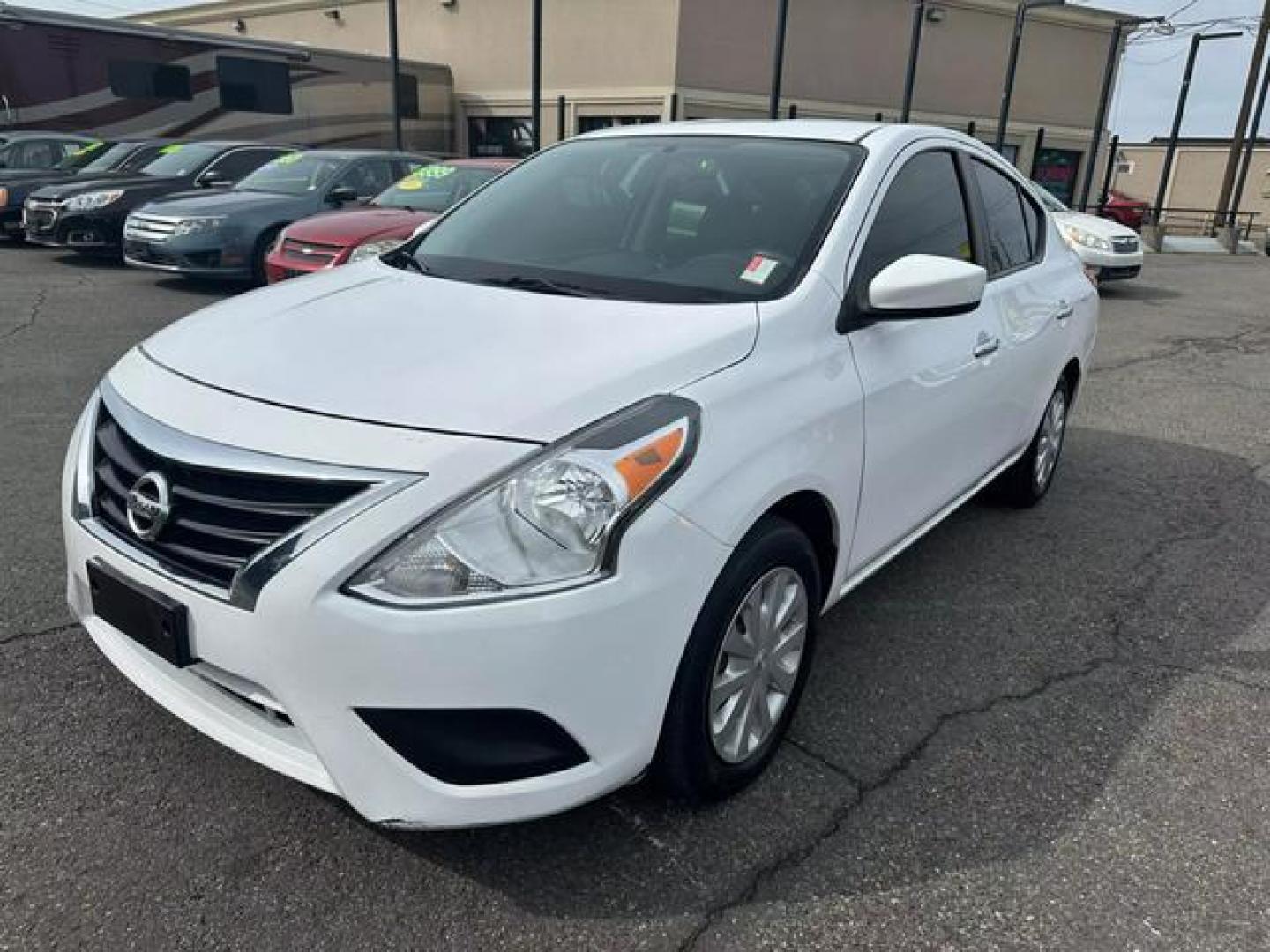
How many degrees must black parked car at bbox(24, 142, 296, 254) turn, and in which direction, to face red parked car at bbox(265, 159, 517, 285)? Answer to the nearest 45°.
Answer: approximately 90° to its left

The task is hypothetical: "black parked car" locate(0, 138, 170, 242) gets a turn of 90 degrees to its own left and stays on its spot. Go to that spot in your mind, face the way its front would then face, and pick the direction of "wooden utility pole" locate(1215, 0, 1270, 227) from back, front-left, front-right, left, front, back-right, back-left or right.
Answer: front-left

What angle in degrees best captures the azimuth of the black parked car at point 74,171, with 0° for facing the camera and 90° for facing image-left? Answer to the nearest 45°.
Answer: approximately 45°

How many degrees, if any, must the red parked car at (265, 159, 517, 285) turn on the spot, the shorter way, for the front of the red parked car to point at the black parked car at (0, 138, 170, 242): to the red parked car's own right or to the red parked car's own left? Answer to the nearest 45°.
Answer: approximately 90° to the red parked car's own right

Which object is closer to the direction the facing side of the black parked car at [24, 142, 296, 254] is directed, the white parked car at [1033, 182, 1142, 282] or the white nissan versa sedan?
the white nissan versa sedan

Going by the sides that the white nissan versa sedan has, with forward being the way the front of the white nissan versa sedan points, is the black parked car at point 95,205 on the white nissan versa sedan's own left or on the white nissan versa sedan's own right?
on the white nissan versa sedan's own right

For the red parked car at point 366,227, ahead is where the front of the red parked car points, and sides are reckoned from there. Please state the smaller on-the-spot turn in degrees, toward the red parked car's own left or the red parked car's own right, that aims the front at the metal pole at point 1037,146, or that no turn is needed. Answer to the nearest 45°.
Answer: approximately 180°

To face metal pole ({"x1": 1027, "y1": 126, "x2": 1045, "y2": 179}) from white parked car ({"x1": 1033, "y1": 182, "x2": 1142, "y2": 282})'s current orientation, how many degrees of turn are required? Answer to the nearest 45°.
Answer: approximately 135° to its left

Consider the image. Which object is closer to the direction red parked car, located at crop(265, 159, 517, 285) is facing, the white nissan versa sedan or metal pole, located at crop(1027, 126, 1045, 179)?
the white nissan versa sedan

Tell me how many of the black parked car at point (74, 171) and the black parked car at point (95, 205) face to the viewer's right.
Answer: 0

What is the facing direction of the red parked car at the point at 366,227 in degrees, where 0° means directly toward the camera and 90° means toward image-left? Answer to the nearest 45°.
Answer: approximately 45°
